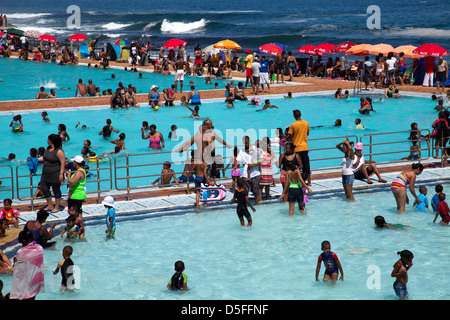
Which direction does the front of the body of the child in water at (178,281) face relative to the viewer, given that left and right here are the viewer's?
facing away from the viewer

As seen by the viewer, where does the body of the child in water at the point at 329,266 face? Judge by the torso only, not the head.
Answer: toward the camera

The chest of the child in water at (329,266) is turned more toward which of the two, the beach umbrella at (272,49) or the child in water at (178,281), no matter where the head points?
the child in water

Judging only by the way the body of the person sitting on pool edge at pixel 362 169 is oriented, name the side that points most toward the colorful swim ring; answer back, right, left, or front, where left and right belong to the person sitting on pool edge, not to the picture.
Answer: right

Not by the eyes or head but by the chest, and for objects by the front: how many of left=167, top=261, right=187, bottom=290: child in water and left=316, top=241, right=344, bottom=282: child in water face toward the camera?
1

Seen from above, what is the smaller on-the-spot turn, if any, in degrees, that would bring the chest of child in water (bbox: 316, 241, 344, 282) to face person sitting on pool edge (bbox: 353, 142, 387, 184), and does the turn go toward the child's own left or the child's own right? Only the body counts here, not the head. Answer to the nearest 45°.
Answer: approximately 180°

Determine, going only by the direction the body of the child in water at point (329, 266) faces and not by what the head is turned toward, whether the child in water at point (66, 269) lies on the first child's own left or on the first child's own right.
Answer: on the first child's own right

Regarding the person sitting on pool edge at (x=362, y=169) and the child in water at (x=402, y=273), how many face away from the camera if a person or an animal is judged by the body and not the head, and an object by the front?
0

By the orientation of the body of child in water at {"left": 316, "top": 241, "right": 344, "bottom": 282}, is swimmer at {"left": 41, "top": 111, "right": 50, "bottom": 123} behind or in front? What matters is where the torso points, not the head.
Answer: behind

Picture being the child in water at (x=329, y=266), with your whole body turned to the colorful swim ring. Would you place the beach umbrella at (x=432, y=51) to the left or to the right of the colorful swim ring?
right

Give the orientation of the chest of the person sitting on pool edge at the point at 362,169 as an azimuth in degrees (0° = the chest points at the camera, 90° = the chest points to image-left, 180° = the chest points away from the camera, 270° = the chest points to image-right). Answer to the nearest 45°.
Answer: approximately 315°
